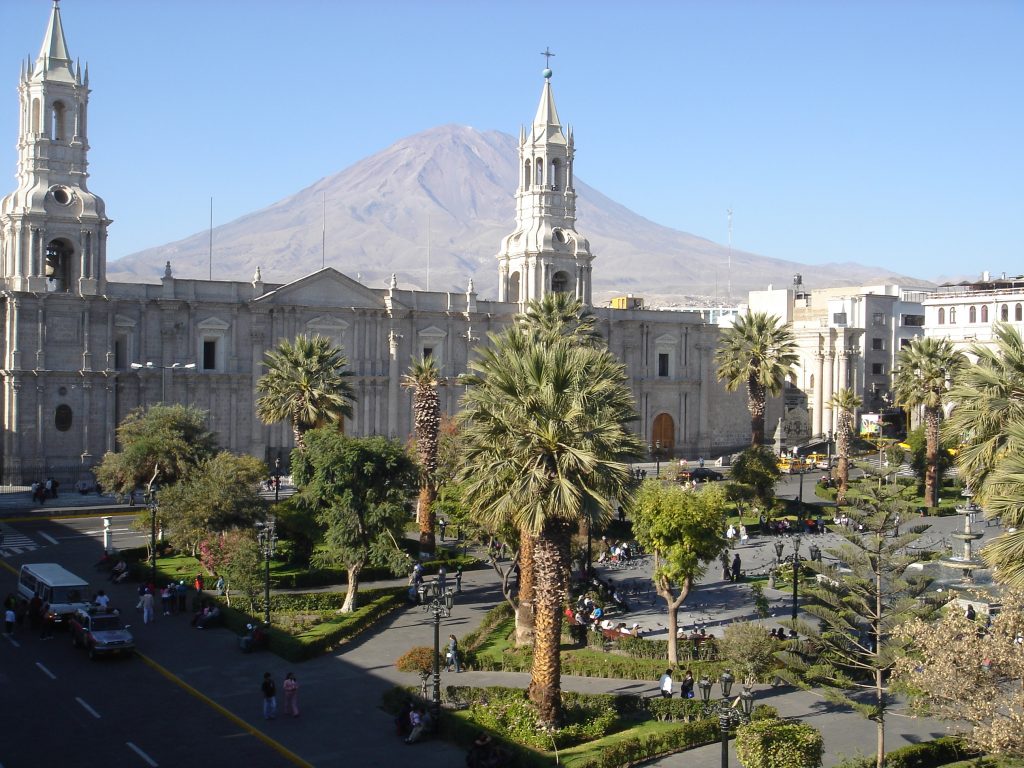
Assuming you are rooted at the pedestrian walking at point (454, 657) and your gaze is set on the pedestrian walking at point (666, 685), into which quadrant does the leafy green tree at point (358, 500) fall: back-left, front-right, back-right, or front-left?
back-left

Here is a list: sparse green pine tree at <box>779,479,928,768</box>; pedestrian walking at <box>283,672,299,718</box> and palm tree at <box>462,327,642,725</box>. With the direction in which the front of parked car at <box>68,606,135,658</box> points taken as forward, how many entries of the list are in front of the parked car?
3

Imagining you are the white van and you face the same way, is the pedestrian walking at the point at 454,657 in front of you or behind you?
in front

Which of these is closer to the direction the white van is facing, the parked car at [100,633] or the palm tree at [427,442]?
the parked car

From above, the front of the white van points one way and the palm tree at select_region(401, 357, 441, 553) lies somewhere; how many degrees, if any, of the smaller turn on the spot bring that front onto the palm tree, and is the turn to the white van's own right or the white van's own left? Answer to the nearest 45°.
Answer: approximately 90° to the white van's own left

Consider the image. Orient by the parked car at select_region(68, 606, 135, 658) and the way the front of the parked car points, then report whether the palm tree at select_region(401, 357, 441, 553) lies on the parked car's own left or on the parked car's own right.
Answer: on the parked car's own left

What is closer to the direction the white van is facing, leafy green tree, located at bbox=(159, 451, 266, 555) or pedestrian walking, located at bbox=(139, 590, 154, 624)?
the pedestrian walking

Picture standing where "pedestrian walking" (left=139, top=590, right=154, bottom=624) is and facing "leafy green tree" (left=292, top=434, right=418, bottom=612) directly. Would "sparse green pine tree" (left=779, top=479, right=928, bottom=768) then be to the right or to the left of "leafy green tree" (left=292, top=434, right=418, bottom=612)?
right

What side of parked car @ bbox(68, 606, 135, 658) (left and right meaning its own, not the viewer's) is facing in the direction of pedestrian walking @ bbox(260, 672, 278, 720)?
front

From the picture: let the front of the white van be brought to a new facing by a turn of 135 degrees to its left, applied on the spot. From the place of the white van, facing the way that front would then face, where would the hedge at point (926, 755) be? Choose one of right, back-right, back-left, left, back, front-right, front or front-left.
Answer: back-right

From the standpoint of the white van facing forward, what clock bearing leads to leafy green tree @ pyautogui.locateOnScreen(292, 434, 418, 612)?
The leafy green tree is roughly at 11 o'clock from the white van.

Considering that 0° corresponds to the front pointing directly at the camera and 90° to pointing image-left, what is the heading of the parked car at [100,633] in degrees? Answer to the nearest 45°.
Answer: approximately 315°

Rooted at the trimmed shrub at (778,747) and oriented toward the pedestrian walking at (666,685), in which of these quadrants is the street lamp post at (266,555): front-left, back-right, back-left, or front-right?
front-left

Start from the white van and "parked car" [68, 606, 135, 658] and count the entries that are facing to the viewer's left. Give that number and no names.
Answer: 0

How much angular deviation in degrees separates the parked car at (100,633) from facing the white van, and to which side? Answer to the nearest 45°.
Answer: approximately 135° to its left
